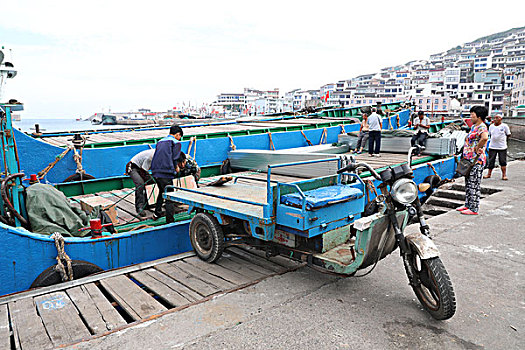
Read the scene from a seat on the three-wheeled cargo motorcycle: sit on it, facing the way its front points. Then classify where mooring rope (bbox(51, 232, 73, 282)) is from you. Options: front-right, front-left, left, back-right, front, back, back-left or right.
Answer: back-right

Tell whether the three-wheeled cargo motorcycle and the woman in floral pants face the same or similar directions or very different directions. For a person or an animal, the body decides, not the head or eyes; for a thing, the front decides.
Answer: very different directions

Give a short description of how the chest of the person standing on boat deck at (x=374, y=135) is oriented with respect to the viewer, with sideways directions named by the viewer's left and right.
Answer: facing away from the viewer

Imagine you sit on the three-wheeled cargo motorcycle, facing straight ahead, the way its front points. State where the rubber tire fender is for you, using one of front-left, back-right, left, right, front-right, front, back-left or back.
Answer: back-right

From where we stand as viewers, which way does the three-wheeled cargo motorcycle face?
facing the viewer and to the right of the viewer

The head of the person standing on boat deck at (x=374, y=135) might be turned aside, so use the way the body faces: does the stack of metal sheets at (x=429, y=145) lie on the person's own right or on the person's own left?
on the person's own right

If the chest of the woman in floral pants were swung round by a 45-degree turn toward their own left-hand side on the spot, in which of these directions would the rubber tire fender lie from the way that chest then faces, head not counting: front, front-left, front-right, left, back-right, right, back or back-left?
front

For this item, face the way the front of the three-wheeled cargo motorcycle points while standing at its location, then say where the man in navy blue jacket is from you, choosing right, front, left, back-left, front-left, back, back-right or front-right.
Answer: back

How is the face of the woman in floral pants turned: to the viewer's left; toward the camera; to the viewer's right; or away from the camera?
to the viewer's left
